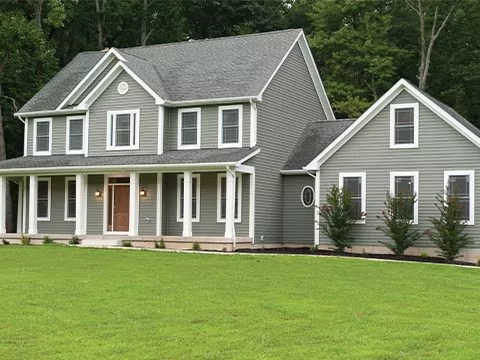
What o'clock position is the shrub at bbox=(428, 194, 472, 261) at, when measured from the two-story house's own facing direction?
The shrub is roughly at 9 o'clock from the two-story house.

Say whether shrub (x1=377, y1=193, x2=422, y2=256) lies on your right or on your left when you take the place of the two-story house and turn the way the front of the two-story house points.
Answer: on your left

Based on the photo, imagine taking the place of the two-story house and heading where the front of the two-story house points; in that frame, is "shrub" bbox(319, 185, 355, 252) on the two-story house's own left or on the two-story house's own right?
on the two-story house's own left

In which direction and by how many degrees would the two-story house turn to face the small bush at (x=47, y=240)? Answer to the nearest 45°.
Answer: approximately 45° to its right

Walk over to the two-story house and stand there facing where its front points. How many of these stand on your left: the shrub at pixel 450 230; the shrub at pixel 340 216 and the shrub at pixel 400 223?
3

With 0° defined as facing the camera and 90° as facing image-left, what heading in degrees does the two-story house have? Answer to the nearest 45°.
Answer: approximately 45°

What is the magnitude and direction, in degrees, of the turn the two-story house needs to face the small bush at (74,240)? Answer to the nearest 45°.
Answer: approximately 45° to its right
